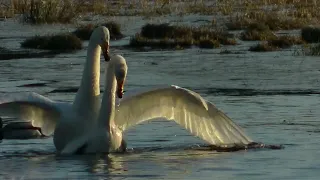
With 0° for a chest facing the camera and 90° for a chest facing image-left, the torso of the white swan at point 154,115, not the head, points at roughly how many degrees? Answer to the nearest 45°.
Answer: approximately 315°
